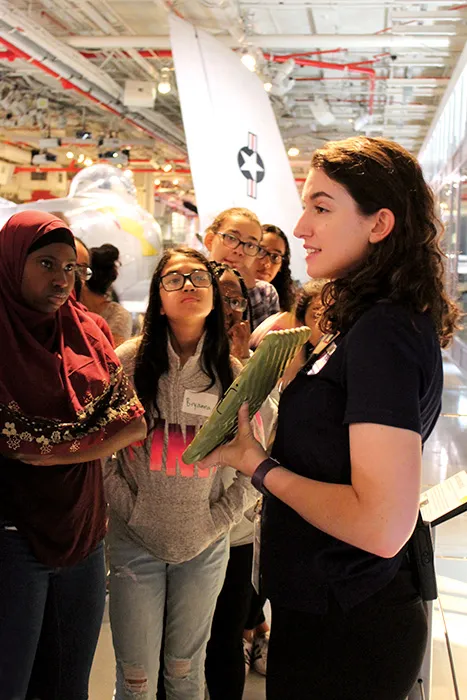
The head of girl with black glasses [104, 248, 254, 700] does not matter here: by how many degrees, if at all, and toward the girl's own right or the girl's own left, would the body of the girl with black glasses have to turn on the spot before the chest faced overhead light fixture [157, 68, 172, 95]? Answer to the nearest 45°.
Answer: approximately 180°

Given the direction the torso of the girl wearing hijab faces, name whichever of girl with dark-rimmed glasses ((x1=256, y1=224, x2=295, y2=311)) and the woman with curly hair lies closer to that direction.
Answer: the woman with curly hair

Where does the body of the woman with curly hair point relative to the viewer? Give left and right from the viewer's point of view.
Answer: facing to the left of the viewer

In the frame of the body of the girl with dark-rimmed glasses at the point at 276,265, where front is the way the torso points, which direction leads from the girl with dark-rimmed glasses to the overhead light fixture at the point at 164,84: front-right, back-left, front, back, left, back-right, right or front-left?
back-right

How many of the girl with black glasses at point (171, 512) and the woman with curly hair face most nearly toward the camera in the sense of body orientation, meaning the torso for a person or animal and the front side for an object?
1

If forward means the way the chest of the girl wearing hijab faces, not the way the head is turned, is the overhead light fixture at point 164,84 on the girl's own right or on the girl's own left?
on the girl's own left

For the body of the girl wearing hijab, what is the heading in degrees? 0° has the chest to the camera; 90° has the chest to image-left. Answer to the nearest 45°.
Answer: approximately 315°

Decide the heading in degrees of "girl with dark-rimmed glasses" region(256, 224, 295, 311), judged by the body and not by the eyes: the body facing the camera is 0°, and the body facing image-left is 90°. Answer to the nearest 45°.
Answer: approximately 45°
